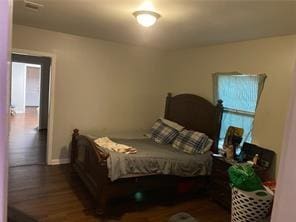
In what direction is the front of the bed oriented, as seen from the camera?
facing the viewer and to the left of the viewer

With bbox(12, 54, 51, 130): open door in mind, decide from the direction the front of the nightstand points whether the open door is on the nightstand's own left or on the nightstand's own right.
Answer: on the nightstand's own right

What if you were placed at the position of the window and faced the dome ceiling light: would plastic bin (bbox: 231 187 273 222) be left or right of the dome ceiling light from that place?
left

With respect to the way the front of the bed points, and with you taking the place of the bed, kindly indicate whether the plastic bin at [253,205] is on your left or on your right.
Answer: on your left
